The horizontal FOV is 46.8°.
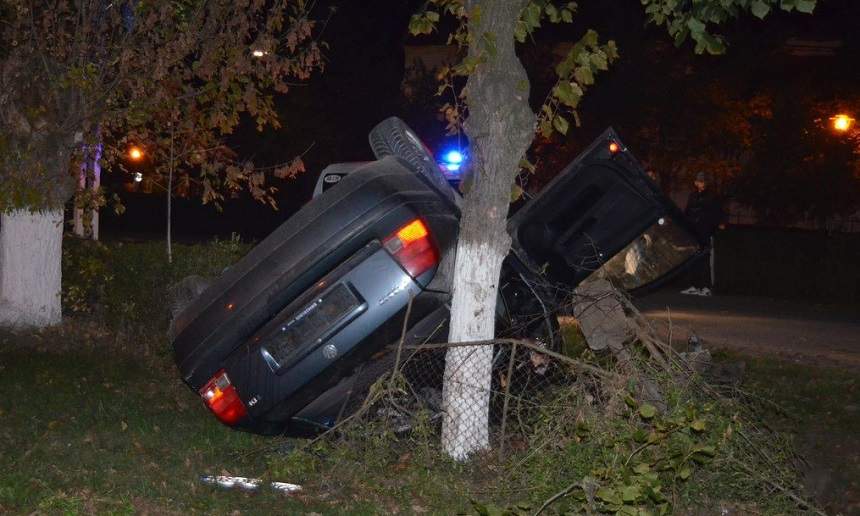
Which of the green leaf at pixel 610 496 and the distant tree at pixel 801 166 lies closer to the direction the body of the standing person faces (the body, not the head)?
the green leaf

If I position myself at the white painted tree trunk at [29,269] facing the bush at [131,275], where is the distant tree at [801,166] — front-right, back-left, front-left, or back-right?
front-right

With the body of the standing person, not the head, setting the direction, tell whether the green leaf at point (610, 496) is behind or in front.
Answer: in front

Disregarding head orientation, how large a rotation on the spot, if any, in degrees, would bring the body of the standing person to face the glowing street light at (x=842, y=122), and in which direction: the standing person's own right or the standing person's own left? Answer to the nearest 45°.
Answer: approximately 180°

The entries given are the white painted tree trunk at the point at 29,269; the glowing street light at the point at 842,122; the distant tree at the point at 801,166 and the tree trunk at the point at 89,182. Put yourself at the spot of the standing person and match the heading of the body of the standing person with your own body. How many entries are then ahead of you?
2

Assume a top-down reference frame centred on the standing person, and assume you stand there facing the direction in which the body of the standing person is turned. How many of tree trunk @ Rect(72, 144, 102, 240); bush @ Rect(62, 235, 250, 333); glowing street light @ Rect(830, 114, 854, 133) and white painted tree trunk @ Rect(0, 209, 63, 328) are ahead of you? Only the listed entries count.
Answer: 3

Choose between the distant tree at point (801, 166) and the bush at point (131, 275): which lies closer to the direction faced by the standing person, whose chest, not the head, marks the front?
the bush

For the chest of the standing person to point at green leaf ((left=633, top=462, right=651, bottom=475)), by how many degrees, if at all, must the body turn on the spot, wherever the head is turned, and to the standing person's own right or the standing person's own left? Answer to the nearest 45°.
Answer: approximately 45° to the standing person's own left

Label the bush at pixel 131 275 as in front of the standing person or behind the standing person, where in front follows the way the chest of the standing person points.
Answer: in front

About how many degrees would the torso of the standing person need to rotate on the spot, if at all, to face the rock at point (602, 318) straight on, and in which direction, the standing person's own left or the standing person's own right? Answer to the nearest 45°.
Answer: approximately 45° to the standing person's own left

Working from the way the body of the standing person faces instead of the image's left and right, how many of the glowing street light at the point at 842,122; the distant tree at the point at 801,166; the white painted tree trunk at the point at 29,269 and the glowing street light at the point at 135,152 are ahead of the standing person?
2
